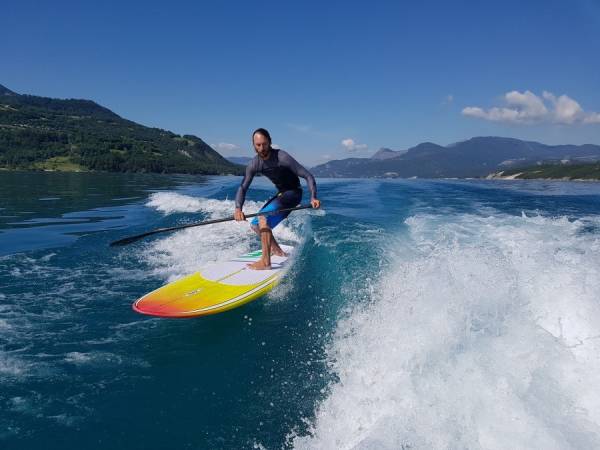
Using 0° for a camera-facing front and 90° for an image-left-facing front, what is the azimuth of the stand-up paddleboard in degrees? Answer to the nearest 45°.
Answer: approximately 45°

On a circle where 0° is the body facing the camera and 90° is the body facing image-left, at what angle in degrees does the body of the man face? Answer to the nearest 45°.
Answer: approximately 45°
